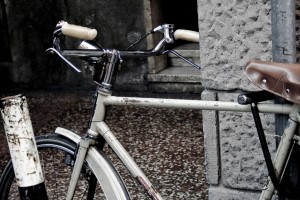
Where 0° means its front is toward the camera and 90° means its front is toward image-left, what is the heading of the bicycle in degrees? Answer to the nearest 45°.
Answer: approximately 90°

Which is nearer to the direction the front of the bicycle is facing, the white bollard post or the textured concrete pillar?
the white bollard post

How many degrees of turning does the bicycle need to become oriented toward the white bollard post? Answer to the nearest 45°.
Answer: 0° — it already faces it

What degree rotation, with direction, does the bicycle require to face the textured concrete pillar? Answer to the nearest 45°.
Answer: approximately 135° to its right
